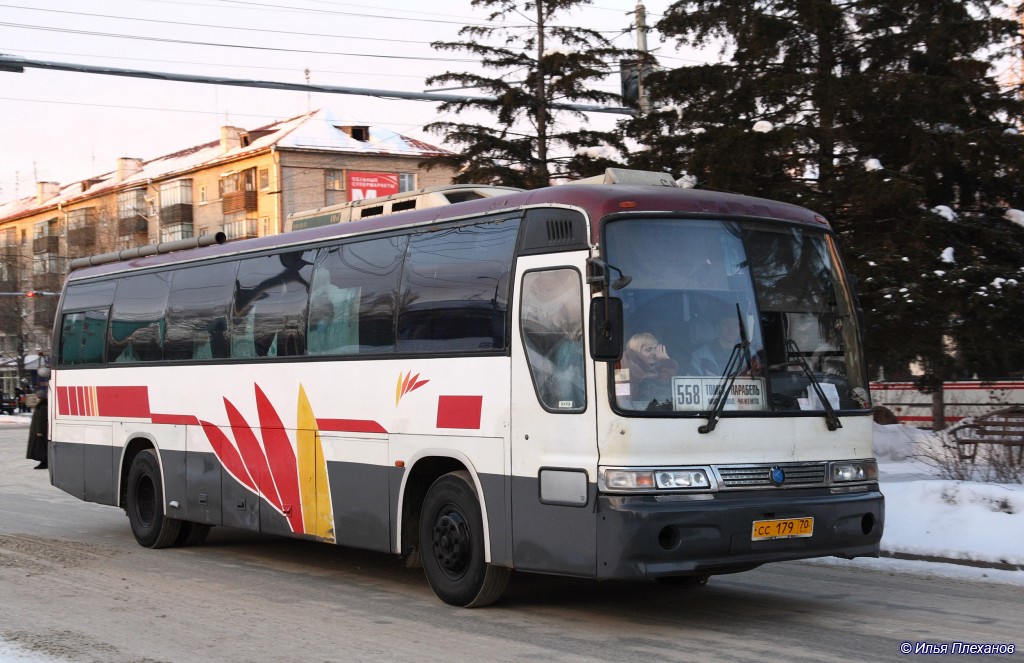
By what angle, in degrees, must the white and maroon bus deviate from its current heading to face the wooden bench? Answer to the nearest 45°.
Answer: approximately 90° to its left

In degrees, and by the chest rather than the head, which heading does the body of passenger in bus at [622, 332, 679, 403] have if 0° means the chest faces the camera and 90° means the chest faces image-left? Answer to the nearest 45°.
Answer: approximately 315°

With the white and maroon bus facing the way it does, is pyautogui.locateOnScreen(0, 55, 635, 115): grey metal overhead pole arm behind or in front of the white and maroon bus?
behind

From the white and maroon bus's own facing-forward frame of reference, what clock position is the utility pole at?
The utility pole is roughly at 8 o'clock from the white and maroon bus.

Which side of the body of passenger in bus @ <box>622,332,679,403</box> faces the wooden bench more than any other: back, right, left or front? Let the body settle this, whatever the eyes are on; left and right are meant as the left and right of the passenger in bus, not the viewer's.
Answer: left

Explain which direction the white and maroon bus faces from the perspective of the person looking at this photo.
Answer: facing the viewer and to the right of the viewer

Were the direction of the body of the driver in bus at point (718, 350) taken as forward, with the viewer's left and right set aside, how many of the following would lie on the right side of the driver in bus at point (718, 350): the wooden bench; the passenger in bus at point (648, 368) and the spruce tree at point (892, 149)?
1

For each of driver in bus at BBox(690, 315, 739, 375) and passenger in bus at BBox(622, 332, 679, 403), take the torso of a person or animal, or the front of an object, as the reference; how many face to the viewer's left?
0

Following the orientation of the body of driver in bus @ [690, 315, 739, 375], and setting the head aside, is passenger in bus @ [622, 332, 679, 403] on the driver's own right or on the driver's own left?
on the driver's own right
